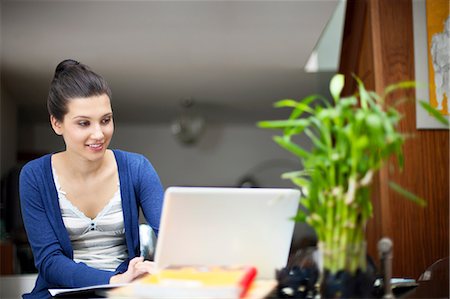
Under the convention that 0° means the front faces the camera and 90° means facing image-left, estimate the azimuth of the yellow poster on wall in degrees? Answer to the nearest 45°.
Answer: approximately 45°

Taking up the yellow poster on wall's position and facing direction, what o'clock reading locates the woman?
The woman is roughly at 12 o'clock from the yellow poster on wall.

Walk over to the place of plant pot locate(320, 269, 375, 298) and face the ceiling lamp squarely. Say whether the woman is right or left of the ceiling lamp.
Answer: left

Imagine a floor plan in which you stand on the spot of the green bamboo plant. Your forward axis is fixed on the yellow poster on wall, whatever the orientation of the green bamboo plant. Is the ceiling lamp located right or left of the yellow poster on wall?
left

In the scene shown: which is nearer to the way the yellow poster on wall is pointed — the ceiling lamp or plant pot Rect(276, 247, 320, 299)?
the plant pot
